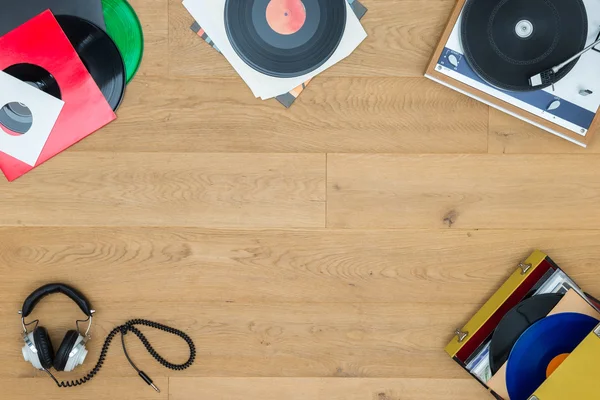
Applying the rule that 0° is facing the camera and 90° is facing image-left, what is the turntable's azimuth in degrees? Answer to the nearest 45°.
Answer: approximately 45°

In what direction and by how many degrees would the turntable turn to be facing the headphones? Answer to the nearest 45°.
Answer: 0° — it already faces it

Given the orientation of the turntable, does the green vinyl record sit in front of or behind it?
in front
